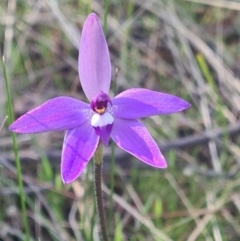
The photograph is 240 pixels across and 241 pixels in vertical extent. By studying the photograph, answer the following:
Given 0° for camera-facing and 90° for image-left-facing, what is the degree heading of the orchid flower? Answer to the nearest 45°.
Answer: approximately 0°
